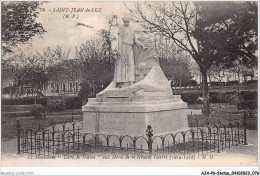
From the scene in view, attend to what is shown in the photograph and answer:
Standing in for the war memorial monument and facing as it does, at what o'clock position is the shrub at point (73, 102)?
The shrub is roughly at 4 o'clock from the war memorial monument.

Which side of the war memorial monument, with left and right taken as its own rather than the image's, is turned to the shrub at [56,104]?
right

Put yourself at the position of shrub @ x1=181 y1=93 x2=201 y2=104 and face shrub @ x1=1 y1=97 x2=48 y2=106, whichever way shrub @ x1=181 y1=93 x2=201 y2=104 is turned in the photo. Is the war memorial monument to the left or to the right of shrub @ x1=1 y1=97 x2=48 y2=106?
left

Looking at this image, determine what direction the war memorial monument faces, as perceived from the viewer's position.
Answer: facing the viewer and to the left of the viewer
